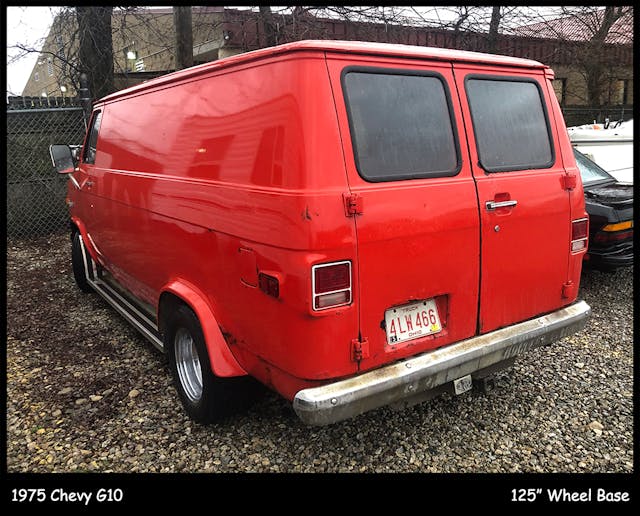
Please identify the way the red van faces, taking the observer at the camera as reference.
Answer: facing away from the viewer and to the left of the viewer

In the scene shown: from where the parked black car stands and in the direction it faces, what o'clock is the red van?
The red van is roughly at 8 o'clock from the parked black car.

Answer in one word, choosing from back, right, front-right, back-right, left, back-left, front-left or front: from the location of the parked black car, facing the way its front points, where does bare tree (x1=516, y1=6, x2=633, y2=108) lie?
front-right

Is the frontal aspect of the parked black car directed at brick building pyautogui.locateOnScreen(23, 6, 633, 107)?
yes

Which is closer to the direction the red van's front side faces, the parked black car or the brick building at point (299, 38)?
the brick building

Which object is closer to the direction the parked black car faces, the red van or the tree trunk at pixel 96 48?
the tree trunk
